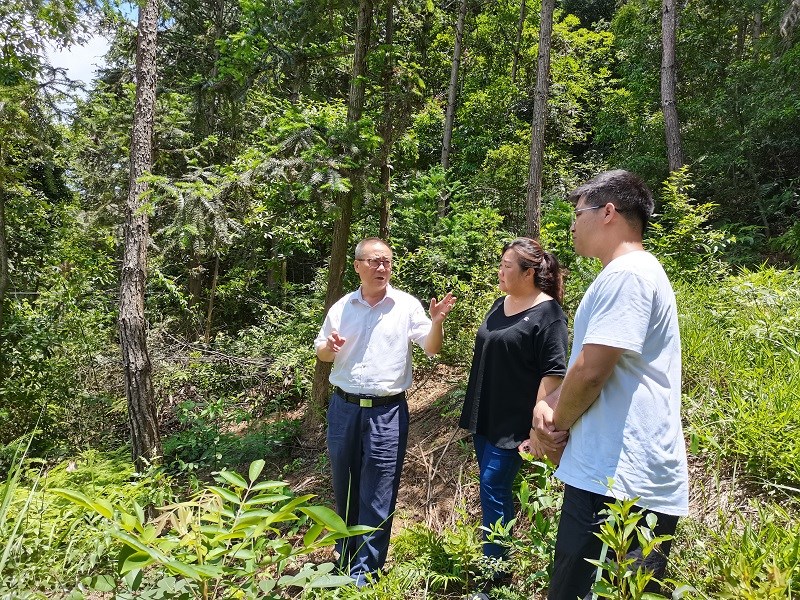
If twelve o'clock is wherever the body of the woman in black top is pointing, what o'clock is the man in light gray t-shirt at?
The man in light gray t-shirt is roughly at 10 o'clock from the woman in black top.

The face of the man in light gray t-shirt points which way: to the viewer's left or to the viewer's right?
to the viewer's left

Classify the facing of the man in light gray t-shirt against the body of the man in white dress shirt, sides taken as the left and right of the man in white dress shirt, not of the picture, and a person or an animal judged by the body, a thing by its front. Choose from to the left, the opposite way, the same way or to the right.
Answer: to the right

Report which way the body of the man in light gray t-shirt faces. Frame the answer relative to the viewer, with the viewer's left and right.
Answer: facing to the left of the viewer

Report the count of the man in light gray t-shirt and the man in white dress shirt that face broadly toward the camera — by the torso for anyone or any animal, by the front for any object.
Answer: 1

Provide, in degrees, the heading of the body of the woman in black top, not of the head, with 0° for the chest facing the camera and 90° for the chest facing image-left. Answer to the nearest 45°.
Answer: approximately 45°

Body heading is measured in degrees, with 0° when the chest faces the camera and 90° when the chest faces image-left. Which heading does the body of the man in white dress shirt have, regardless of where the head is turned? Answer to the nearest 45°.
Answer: approximately 0°

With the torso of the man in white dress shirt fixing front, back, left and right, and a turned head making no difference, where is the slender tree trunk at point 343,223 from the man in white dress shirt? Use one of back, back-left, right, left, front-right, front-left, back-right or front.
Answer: back

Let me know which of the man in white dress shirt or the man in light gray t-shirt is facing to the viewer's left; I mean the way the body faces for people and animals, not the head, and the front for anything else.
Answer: the man in light gray t-shirt
